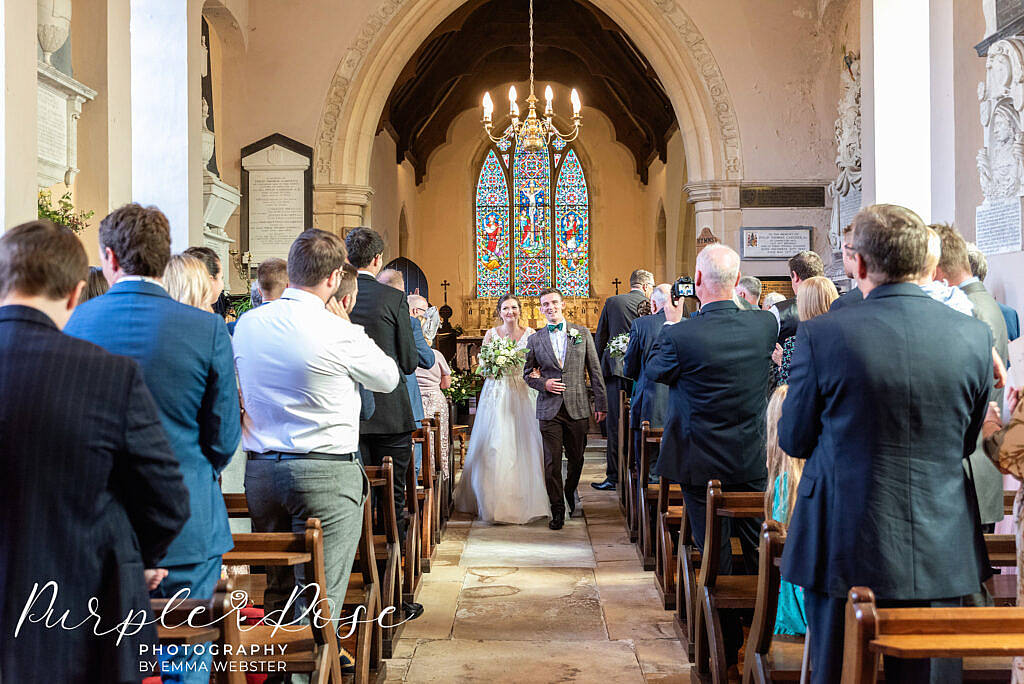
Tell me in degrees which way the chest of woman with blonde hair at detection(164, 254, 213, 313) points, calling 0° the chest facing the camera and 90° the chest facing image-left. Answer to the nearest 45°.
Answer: approximately 225°

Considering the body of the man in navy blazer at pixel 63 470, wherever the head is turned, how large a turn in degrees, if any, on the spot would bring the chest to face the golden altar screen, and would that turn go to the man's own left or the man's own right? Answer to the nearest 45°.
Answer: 0° — they already face it

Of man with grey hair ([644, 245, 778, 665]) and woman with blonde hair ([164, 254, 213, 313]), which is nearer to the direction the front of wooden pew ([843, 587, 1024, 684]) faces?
the man with grey hair

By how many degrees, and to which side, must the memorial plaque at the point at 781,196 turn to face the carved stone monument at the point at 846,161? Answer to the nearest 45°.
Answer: approximately 45° to its left

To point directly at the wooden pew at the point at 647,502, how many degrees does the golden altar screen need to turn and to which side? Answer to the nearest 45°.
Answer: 0° — it already faces it

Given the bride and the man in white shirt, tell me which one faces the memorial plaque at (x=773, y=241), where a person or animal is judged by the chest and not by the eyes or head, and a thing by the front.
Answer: the man in white shirt

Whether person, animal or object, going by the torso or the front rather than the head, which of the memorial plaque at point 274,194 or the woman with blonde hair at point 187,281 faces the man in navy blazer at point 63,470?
the memorial plaque

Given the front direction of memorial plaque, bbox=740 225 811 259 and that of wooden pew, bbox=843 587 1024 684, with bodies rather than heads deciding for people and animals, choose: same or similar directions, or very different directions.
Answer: very different directions

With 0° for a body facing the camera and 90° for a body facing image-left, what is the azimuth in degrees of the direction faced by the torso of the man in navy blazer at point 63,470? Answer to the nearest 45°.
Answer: approximately 225°
